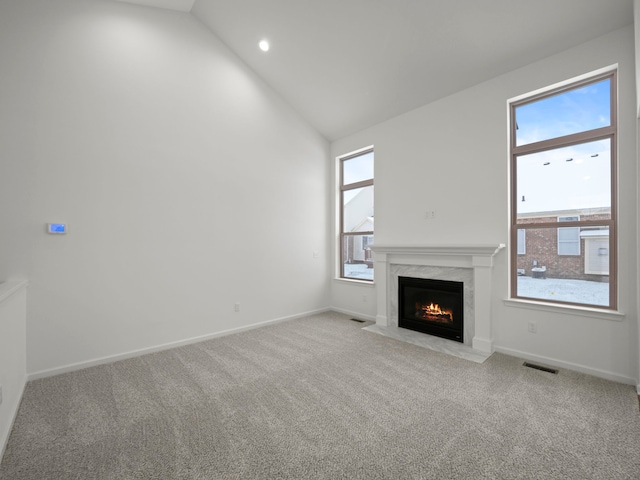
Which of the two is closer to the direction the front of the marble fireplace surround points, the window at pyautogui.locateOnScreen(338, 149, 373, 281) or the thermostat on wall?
the thermostat on wall

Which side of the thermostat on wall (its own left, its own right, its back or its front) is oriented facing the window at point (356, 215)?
left

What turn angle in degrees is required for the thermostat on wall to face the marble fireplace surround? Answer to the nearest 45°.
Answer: approximately 45° to its left

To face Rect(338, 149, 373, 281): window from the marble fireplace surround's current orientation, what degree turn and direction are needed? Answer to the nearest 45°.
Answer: approximately 90° to its right

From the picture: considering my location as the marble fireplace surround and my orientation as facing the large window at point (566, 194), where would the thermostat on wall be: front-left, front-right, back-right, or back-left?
back-right

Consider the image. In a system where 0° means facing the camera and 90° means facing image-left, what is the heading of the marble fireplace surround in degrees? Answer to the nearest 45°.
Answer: approximately 45°

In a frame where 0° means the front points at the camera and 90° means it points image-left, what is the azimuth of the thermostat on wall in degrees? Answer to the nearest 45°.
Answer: approximately 0°

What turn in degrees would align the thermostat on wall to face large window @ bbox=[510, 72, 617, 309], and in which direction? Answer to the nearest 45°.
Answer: approximately 45° to its left

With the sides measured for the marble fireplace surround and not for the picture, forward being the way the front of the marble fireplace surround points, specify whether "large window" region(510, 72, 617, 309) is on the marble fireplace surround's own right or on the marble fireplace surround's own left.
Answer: on the marble fireplace surround's own left

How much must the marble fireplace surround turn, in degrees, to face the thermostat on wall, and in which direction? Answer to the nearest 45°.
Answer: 0° — it already faces it

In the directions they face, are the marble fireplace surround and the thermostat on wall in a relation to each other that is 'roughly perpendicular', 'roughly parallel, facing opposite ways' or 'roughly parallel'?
roughly perpendicular
